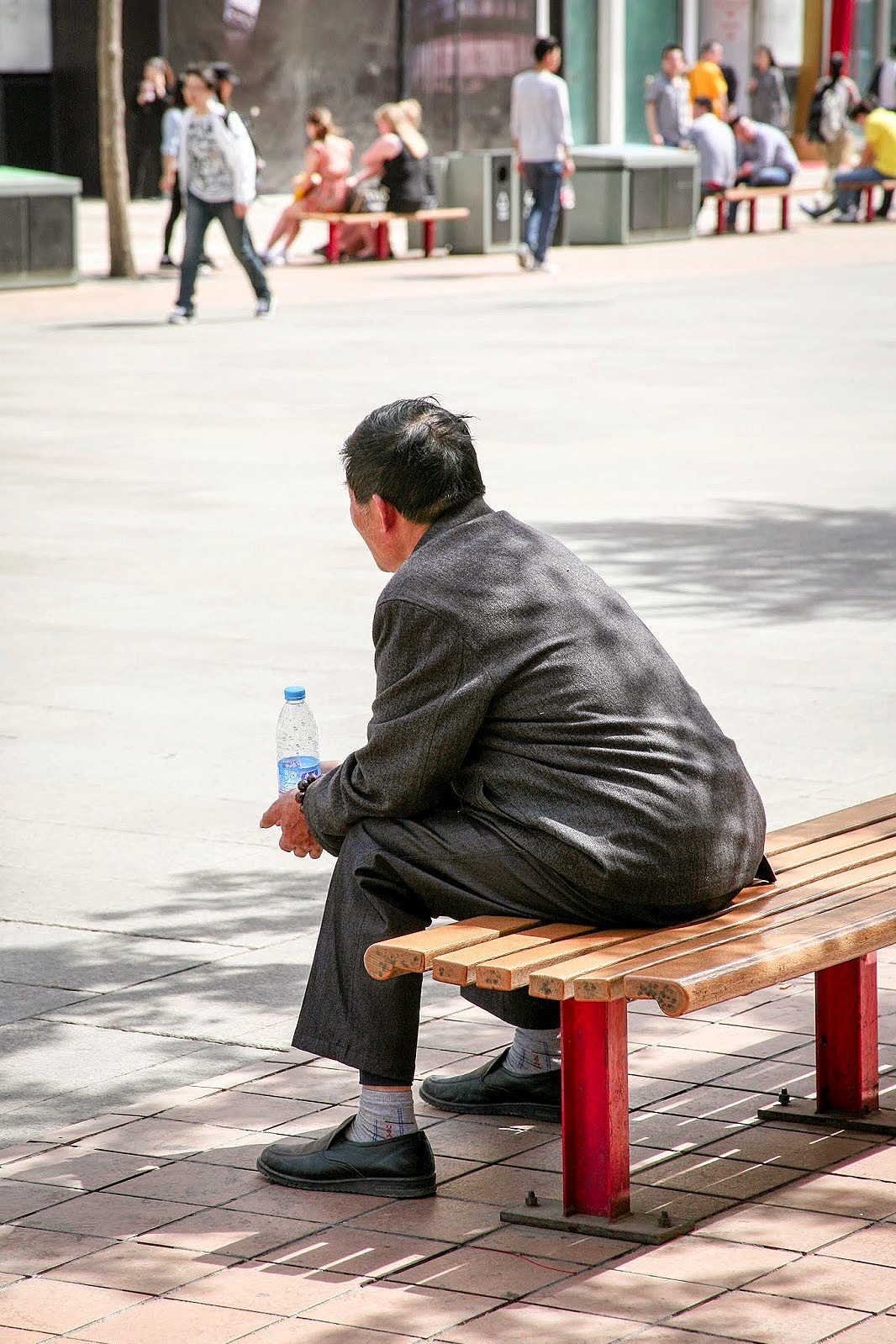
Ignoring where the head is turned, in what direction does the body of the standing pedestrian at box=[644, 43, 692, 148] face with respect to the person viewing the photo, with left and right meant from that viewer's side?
facing the viewer and to the right of the viewer

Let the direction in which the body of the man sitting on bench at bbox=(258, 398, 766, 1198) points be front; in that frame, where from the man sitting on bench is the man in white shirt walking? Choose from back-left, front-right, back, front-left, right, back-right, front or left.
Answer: front-right

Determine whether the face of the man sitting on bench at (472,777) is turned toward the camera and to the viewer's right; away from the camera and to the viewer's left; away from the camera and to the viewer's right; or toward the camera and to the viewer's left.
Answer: away from the camera and to the viewer's left

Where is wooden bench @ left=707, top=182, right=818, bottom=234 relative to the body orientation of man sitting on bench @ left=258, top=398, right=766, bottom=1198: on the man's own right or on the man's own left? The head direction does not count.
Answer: on the man's own right

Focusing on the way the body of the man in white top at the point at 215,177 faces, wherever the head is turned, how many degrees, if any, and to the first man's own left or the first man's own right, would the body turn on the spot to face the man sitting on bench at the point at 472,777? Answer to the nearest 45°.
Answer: approximately 45° to the first man's own left

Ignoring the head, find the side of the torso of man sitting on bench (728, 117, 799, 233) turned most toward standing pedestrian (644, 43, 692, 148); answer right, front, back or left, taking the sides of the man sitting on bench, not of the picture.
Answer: right

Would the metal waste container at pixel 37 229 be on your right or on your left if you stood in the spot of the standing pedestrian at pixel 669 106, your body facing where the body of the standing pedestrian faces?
on your right

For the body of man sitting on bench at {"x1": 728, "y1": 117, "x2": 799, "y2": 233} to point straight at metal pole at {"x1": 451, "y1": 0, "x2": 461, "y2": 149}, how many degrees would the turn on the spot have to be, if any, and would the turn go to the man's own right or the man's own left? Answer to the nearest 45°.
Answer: approximately 45° to the man's own right

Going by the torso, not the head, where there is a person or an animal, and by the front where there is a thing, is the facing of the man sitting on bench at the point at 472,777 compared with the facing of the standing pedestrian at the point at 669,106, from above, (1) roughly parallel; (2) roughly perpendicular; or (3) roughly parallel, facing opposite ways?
roughly parallel, facing opposite ways
